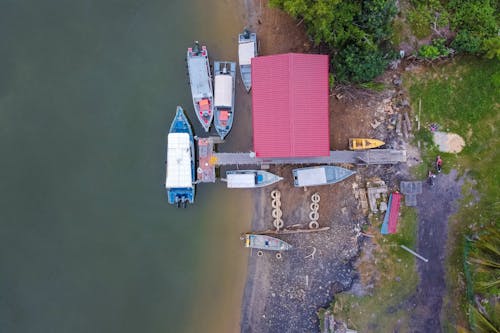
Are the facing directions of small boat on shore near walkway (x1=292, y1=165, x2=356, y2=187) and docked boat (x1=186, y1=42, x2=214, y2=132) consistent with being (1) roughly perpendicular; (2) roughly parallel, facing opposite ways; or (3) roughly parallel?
roughly perpendicular

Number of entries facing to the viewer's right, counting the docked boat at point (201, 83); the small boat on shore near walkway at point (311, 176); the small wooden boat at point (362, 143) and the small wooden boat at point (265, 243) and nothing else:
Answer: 3

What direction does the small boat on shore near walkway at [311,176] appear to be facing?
to the viewer's right

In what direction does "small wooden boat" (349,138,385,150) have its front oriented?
to the viewer's right

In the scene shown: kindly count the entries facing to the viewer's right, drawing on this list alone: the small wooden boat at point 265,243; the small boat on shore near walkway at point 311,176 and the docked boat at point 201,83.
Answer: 2

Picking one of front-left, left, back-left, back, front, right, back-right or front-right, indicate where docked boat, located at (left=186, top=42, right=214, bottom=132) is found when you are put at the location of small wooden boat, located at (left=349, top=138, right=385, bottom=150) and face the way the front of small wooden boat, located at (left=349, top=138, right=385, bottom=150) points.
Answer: back

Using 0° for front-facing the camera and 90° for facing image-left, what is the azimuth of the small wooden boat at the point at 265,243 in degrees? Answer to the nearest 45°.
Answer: approximately 270°

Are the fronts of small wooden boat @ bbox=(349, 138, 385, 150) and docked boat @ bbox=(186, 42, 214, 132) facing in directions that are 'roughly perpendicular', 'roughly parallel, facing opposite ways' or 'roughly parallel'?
roughly perpendicular
